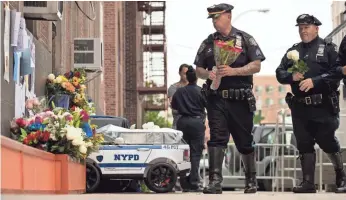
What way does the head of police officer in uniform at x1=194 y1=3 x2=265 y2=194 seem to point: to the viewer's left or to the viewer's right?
to the viewer's left

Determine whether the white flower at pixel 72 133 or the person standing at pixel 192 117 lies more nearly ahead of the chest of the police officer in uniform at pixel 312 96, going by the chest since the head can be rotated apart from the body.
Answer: the white flower

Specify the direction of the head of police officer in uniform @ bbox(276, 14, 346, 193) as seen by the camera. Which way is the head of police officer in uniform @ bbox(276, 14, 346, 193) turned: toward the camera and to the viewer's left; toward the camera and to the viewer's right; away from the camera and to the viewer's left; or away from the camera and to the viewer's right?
toward the camera and to the viewer's left

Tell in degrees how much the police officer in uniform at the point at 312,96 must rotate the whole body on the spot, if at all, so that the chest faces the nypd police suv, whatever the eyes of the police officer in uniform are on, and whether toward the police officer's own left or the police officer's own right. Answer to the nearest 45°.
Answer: approximately 90° to the police officer's own right

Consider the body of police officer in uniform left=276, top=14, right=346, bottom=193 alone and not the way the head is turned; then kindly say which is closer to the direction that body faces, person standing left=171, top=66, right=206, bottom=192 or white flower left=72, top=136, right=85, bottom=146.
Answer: the white flower

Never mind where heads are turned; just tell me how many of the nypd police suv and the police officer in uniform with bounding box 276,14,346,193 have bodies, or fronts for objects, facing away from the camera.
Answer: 0

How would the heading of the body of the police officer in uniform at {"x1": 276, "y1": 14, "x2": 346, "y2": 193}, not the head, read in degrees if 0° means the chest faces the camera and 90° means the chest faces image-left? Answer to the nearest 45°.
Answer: approximately 45°

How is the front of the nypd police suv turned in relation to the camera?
facing to the left of the viewer

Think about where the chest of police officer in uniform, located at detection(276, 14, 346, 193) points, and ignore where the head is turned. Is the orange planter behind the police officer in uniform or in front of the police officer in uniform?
in front

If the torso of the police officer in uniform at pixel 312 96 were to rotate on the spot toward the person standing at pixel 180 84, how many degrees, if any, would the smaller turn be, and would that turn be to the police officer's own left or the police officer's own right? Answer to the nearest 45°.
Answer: approximately 90° to the police officer's own right

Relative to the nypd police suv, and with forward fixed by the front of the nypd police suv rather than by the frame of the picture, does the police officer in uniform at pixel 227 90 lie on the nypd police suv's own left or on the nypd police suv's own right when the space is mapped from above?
on the nypd police suv's own left
